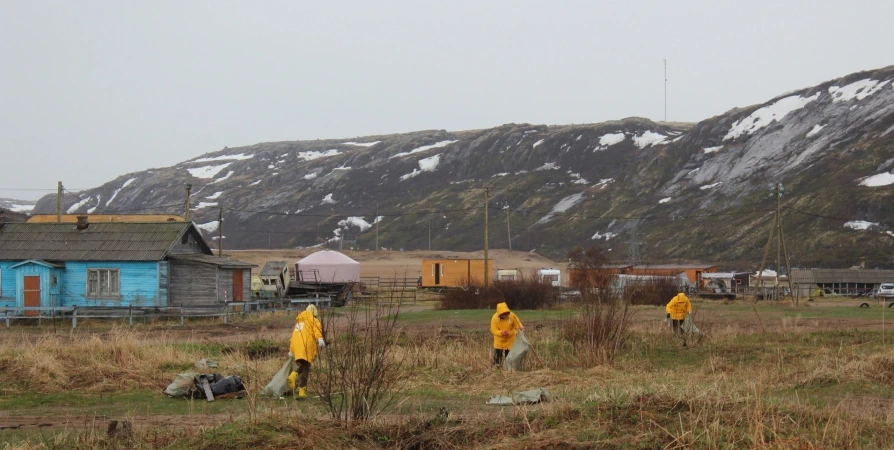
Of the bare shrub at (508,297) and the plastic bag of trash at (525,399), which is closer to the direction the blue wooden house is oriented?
the plastic bag of trash

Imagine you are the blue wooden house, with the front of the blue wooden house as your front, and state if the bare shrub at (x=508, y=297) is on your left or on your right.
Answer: on your left

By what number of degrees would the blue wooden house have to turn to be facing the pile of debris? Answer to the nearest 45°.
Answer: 0° — it already faces it

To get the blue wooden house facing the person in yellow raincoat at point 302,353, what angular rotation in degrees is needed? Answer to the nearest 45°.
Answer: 0° — it already faces them

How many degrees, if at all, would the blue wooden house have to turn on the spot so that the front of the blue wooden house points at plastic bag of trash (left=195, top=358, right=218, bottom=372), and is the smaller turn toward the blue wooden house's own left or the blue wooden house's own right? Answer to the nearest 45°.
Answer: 0° — it already faces it

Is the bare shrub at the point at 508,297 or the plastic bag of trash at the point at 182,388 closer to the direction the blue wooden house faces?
the plastic bag of trash

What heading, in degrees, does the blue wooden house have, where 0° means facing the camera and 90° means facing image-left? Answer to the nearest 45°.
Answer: approximately 0°

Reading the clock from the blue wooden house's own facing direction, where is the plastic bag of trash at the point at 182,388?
The plastic bag of trash is roughly at 12 o'clock from the blue wooden house.

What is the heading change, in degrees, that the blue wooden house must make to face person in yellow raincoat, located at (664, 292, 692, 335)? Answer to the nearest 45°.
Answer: approximately 45° to its left
